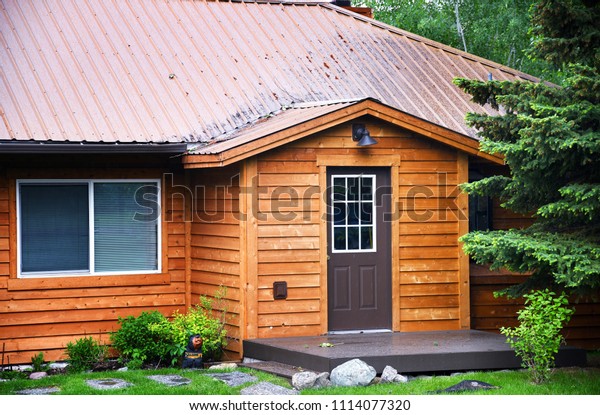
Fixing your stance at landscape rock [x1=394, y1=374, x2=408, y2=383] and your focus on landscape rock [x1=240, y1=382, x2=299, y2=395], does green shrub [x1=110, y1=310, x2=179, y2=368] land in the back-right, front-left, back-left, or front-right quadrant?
front-right

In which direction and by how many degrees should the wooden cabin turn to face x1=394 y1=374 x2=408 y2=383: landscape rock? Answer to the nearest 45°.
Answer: approximately 45° to its left

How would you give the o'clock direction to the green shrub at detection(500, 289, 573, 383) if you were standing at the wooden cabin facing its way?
The green shrub is roughly at 10 o'clock from the wooden cabin.

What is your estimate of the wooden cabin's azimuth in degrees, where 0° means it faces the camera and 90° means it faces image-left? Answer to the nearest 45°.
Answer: approximately 0°

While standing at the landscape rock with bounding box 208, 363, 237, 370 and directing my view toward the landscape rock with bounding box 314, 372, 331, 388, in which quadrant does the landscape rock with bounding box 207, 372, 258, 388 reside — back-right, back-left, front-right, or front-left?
front-right
